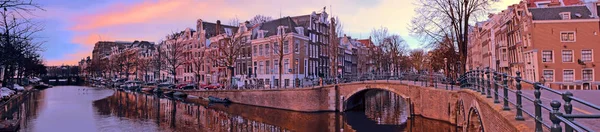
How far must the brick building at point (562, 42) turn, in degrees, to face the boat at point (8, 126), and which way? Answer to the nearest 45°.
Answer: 0° — it already faces it

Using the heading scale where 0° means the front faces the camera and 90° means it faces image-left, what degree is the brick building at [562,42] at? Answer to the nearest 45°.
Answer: approximately 45°

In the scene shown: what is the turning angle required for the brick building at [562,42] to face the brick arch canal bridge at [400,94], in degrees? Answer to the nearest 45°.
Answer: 0° — it already faces it
